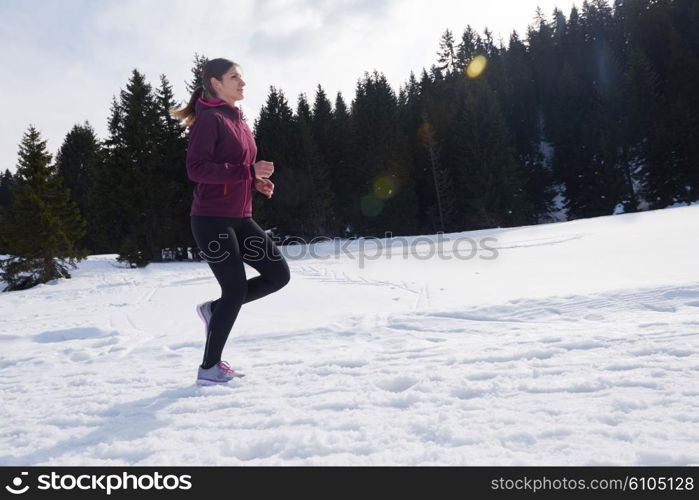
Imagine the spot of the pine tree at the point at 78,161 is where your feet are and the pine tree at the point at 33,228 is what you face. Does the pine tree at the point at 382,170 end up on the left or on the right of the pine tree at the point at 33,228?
left

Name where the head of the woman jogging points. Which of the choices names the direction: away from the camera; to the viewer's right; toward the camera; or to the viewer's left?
to the viewer's right

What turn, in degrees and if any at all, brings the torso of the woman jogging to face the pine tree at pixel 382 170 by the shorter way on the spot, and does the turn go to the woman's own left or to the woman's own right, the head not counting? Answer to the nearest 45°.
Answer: approximately 90° to the woman's own left

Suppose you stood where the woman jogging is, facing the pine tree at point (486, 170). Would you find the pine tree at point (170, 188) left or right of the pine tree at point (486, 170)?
left

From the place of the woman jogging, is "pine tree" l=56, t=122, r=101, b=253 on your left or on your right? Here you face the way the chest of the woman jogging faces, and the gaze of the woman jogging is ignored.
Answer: on your left

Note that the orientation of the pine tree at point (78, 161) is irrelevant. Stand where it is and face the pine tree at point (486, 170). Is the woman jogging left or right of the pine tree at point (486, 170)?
right

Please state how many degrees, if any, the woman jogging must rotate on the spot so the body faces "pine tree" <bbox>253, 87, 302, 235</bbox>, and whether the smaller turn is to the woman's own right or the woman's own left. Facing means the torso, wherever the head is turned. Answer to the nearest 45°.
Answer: approximately 90° to the woman's own left

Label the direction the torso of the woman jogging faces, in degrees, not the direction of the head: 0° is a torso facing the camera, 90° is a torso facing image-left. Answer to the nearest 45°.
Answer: approximately 270°

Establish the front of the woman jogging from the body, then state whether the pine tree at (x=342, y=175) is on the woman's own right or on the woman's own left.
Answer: on the woman's own left
